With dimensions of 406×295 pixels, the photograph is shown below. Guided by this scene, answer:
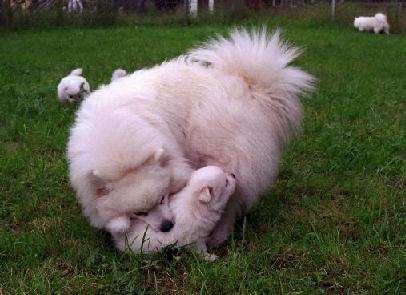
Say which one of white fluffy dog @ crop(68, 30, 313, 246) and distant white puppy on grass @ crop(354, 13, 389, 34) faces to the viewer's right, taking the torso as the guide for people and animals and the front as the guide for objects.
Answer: the distant white puppy on grass

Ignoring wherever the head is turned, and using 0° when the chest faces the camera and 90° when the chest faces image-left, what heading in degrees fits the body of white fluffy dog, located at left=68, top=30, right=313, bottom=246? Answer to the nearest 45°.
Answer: approximately 45°

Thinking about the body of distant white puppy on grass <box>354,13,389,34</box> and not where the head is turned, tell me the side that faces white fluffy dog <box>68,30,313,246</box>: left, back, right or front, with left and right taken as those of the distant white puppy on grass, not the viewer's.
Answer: right

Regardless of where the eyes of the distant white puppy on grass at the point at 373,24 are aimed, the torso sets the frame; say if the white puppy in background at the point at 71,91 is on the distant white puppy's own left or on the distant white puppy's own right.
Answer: on the distant white puppy's own right

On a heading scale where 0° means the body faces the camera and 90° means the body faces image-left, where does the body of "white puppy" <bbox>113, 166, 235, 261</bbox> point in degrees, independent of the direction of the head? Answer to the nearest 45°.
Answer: approximately 270°
